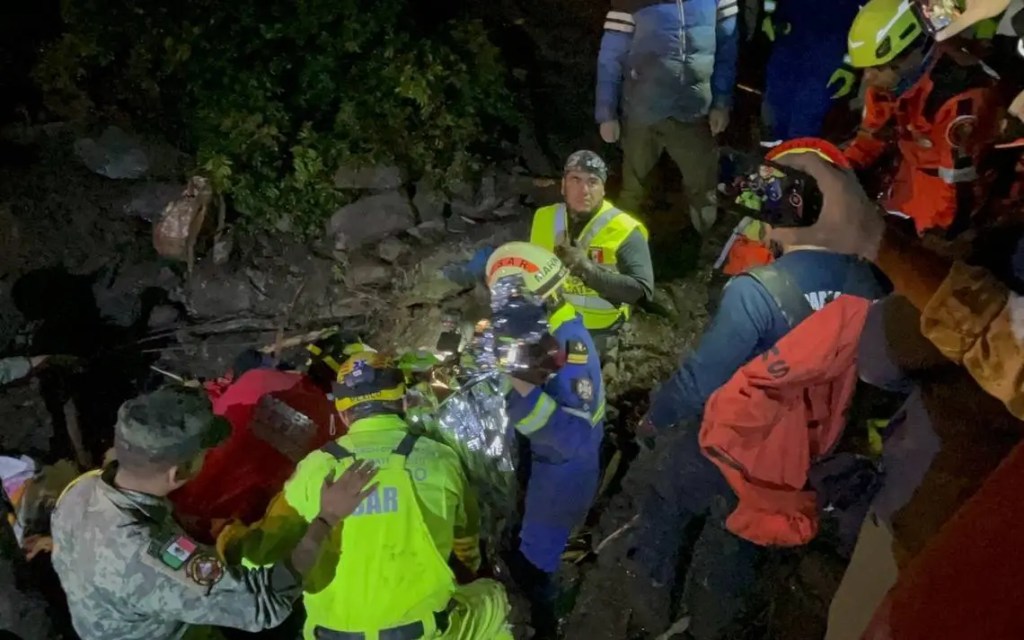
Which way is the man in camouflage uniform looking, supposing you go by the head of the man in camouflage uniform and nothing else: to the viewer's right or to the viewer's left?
to the viewer's right

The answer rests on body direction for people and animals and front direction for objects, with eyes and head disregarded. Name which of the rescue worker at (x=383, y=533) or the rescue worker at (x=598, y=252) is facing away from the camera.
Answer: the rescue worker at (x=383, y=533)

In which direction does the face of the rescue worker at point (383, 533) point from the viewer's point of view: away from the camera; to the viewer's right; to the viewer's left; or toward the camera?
away from the camera

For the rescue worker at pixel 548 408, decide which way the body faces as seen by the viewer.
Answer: to the viewer's left

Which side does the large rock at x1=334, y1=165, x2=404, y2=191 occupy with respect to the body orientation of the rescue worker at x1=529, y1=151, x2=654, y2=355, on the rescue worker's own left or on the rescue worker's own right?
on the rescue worker's own right

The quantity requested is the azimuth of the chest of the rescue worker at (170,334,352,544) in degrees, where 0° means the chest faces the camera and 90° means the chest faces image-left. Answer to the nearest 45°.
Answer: approximately 225°

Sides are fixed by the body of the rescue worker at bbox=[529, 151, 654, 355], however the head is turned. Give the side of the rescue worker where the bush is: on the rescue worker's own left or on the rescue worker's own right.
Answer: on the rescue worker's own right

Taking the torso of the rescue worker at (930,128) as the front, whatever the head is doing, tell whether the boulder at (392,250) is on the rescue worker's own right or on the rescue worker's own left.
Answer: on the rescue worker's own right

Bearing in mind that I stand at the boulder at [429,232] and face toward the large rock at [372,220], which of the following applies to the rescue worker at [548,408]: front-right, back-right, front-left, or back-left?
back-left

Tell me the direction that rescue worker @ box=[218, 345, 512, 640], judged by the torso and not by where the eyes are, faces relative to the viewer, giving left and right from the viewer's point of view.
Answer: facing away from the viewer
